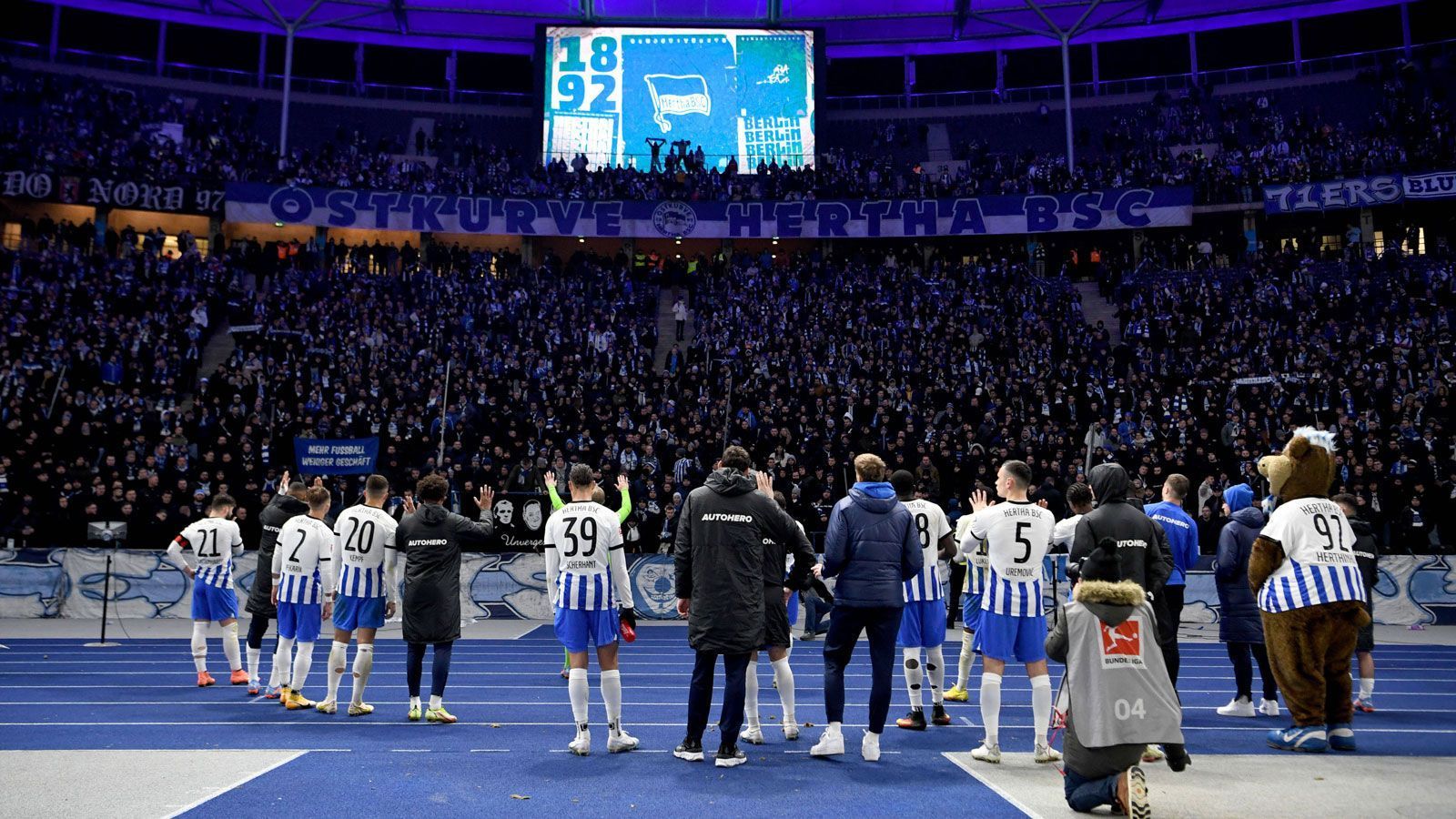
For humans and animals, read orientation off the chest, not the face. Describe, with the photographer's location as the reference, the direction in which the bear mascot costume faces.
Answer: facing away from the viewer and to the left of the viewer

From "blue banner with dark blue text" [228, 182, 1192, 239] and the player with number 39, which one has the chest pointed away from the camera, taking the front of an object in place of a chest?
the player with number 39

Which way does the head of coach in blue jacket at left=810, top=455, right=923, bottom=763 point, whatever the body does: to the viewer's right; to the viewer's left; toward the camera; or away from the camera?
away from the camera

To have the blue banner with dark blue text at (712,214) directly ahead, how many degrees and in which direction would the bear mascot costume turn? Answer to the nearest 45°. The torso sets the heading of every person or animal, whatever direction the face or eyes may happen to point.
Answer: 0° — it already faces it

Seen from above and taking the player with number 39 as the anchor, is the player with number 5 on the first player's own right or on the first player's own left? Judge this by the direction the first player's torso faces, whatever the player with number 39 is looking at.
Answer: on the first player's own right

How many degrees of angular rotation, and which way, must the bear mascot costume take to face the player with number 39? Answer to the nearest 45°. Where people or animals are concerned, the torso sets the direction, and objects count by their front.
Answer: approximately 90° to its left

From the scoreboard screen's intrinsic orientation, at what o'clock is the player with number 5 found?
The player with number 5 is roughly at 12 o'clock from the scoreboard screen.

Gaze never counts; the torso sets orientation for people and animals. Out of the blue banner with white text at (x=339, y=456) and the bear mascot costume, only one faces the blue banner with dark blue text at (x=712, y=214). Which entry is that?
the bear mascot costume

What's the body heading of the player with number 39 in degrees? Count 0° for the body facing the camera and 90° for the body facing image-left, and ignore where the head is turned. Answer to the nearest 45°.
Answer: approximately 180°

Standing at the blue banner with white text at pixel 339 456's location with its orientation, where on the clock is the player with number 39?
The player with number 39 is roughly at 12 o'clock from the blue banner with white text.

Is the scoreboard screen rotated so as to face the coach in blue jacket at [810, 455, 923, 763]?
yes
